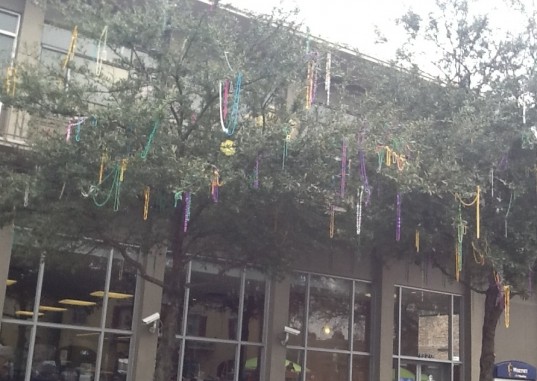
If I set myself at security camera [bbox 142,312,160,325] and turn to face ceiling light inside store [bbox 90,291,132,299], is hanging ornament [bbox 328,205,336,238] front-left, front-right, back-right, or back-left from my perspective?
back-right

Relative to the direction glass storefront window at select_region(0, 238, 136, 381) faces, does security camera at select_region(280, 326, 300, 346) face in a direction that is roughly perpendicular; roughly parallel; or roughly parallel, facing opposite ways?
roughly perpendicular

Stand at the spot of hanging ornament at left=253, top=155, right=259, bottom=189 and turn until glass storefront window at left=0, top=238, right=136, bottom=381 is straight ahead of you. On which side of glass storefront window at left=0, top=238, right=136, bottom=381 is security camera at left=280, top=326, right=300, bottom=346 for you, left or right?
right

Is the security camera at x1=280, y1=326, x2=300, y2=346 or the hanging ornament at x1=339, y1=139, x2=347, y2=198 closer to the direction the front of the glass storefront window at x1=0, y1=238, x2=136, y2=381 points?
the hanging ornament

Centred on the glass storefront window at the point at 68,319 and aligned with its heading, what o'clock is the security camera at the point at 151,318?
The security camera is roughly at 9 o'clock from the glass storefront window.

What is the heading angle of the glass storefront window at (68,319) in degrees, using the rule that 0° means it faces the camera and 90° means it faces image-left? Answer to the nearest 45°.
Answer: approximately 0°
